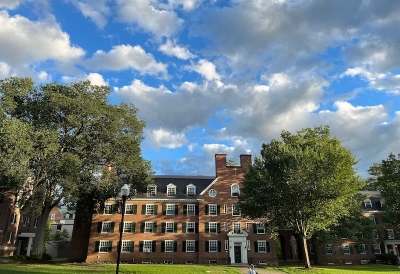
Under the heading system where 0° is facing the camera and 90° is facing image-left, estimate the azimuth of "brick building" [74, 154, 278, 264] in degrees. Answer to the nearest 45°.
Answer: approximately 0°

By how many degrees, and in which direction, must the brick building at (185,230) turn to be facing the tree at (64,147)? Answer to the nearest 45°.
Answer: approximately 45° to its right
